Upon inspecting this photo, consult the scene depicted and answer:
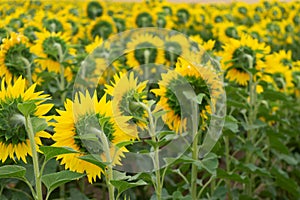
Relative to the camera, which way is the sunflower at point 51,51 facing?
away from the camera

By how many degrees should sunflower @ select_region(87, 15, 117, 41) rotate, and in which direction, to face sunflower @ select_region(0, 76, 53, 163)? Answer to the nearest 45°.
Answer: approximately 180°

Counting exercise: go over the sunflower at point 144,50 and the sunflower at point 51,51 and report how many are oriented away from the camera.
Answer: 2

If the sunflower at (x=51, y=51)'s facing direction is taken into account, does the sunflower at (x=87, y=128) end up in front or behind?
behind

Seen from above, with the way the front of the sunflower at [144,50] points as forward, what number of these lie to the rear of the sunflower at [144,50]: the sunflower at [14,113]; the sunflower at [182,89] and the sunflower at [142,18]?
2

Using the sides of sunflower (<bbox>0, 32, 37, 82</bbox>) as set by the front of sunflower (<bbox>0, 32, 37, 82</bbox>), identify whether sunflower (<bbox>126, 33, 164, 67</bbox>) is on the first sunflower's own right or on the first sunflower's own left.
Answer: on the first sunflower's own right

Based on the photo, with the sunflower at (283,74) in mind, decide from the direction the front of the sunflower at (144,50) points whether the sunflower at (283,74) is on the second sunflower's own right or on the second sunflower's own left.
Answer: on the second sunflower's own right

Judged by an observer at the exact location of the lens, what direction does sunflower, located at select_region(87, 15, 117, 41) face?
facing away from the viewer

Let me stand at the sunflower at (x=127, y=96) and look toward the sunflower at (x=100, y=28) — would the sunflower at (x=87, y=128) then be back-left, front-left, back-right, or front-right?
back-left

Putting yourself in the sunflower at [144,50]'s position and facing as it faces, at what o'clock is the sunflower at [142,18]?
the sunflower at [142,18] is roughly at 12 o'clock from the sunflower at [144,50].
